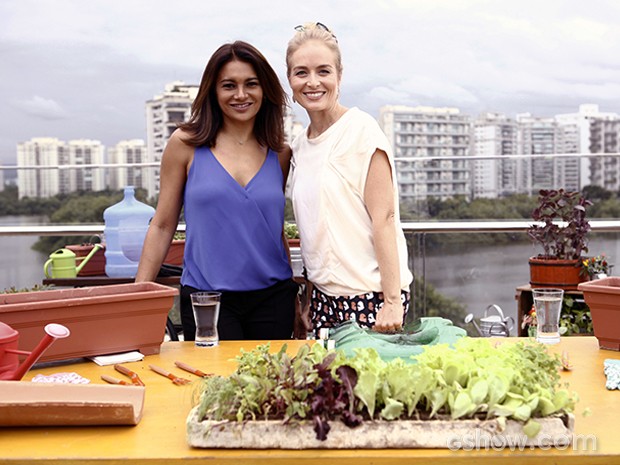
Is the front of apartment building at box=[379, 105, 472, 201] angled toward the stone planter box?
yes

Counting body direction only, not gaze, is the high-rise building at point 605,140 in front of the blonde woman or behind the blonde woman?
behind

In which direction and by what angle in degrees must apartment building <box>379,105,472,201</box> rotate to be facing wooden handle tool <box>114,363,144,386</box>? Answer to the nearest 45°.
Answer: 0° — it already faces it

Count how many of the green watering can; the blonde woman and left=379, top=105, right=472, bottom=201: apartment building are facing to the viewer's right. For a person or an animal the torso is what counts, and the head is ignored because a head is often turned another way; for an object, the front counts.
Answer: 1

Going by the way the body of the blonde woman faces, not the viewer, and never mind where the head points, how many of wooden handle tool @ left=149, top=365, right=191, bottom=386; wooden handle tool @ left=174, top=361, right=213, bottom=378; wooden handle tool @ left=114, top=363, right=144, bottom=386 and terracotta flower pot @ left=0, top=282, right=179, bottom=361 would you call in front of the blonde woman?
4

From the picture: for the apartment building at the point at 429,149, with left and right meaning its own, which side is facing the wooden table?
front

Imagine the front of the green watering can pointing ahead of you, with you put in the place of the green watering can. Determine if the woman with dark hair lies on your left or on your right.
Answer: on your right

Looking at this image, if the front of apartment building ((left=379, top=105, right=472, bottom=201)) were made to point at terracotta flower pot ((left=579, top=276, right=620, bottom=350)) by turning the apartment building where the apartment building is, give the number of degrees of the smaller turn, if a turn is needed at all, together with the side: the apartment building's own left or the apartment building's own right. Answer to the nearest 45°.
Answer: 0° — it already faces it

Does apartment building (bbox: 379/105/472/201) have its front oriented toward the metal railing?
yes

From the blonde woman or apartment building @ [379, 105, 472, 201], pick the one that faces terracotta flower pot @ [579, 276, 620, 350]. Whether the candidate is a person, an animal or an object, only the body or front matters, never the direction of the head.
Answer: the apartment building

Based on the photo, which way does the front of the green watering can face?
to the viewer's right

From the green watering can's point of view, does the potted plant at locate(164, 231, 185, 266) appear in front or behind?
in front

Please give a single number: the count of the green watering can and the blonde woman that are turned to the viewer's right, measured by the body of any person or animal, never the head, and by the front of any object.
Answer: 1

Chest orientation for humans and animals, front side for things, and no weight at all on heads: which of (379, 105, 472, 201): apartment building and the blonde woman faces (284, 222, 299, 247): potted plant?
the apartment building

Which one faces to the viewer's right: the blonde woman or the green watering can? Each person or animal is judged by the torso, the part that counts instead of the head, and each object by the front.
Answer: the green watering can
